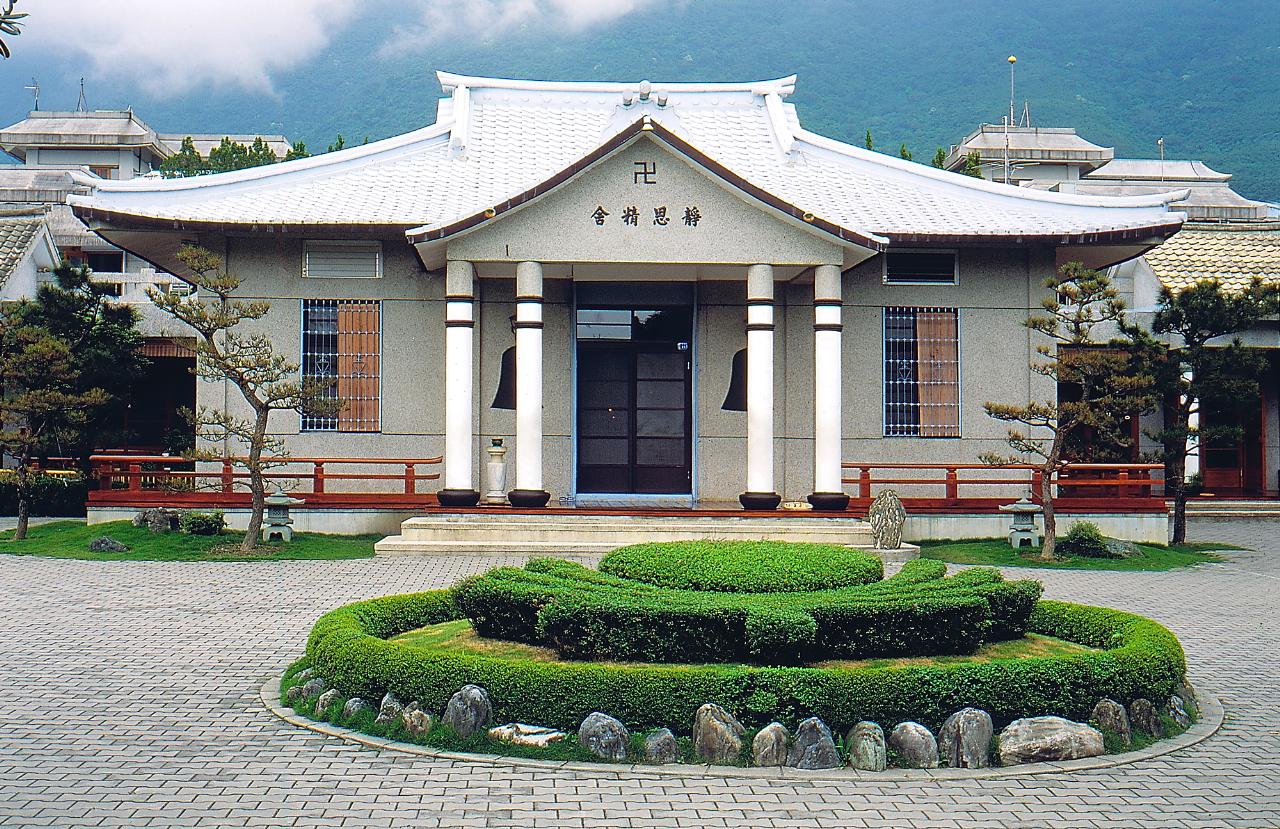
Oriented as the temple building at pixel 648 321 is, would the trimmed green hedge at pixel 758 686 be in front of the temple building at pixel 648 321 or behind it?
in front

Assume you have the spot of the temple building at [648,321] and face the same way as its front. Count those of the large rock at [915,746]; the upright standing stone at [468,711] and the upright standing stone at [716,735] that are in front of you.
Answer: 3

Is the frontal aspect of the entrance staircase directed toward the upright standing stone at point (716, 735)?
yes

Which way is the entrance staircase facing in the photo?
toward the camera

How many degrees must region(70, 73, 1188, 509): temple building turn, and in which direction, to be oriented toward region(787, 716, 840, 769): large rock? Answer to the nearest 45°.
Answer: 0° — it already faces it

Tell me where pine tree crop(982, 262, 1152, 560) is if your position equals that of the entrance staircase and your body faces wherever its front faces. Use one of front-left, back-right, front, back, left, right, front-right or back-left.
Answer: left

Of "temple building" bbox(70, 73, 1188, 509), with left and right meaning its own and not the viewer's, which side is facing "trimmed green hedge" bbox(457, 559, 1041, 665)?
front

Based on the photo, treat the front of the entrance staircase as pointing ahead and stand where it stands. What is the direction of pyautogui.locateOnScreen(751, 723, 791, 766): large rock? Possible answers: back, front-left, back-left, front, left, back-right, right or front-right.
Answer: front

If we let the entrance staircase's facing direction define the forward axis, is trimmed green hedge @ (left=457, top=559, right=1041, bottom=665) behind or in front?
in front

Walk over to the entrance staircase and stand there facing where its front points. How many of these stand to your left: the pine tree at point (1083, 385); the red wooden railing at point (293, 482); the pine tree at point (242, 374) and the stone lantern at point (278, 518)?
1

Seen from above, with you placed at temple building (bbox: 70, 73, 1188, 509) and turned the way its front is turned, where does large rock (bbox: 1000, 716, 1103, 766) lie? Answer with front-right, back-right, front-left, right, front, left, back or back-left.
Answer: front

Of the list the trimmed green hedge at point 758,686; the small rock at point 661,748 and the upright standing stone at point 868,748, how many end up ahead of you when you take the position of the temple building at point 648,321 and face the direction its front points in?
3

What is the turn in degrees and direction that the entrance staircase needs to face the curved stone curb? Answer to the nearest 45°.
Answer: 0° — it already faces it

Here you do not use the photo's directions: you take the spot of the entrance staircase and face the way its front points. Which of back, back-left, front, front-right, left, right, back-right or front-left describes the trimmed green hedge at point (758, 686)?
front

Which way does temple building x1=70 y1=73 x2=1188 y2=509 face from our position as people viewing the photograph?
facing the viewer

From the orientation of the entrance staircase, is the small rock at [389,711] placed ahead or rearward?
ahead
